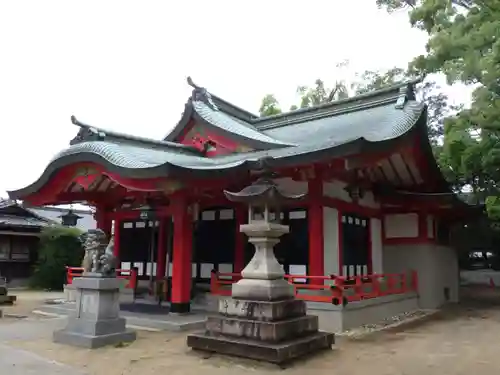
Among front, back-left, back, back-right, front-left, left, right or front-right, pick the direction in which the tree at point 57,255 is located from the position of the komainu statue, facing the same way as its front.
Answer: back-right

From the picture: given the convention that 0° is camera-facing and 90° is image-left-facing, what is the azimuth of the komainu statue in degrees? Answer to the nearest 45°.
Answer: approximately 45°

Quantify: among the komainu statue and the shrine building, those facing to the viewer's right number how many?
0

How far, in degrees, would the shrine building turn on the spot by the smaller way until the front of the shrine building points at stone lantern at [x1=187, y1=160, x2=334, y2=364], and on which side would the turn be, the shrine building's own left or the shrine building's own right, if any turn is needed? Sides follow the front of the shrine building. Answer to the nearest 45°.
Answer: approximately 45° to the shrine building's own left

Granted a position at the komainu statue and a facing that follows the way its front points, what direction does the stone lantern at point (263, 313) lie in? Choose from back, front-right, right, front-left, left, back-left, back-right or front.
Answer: left

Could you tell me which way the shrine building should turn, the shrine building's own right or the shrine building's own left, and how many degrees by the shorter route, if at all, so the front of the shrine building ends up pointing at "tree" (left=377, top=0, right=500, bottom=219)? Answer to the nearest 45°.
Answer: approximately 135° to the shrine building's own left
